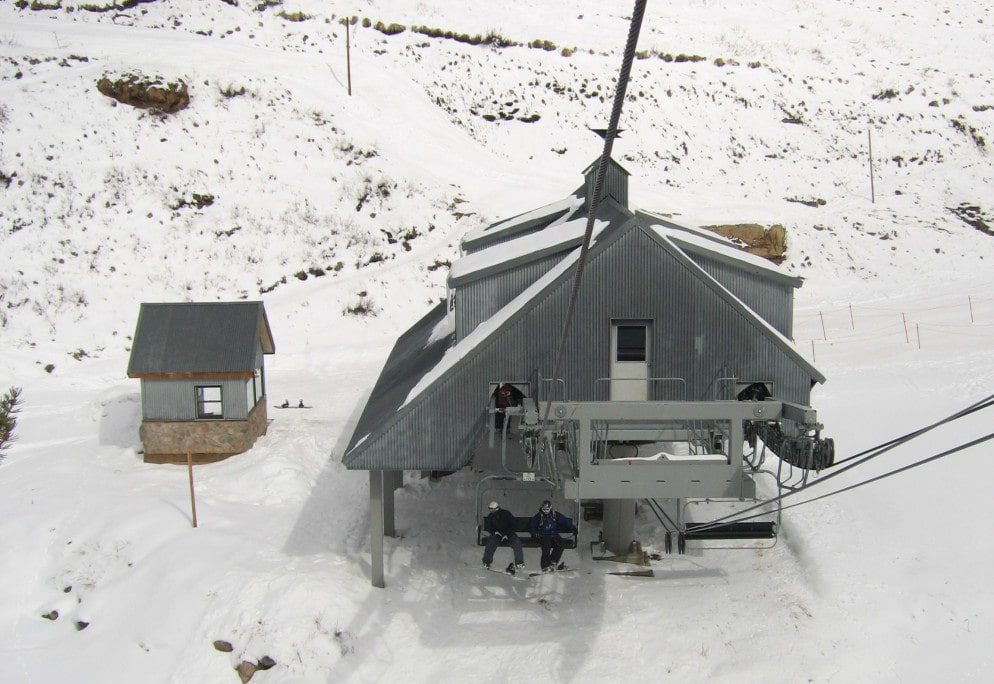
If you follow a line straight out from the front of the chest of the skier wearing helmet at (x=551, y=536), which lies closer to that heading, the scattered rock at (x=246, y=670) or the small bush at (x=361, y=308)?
the scattered rock

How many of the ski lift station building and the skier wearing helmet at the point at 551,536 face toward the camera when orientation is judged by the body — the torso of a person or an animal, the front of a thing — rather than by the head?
2

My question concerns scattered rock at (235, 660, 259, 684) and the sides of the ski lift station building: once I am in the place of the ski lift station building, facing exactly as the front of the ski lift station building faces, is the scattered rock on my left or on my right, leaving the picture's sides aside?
on my right

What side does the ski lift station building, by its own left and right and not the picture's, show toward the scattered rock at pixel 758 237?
back

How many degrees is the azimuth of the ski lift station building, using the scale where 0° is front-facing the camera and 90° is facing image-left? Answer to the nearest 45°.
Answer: approximately 0°

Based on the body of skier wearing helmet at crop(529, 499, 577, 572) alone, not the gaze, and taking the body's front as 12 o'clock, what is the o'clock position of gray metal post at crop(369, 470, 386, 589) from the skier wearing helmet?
The gray metal post is roughly at 3 o'clock from the skier wearing helmet.

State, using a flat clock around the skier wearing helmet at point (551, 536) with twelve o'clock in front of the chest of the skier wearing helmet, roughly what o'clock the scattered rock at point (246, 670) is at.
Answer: The scattered rock is roughly at 2 o'clock from the skier wearing helmet.

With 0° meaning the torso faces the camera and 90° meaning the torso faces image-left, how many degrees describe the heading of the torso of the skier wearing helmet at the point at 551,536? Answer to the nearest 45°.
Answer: approximately 0°

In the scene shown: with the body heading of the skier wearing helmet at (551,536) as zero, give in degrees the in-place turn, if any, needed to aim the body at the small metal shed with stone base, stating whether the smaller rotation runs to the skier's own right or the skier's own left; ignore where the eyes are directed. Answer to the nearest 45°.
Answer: approximately 135° to the skier's own right

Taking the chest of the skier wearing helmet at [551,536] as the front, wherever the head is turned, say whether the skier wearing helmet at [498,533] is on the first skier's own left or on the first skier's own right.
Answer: on the first skier's own right

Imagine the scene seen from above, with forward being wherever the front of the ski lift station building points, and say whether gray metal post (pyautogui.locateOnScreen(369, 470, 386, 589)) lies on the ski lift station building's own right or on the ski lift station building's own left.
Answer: on the ski lift station building's own right
